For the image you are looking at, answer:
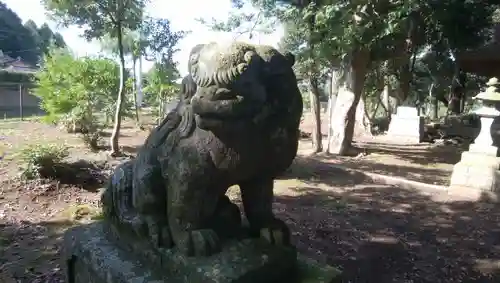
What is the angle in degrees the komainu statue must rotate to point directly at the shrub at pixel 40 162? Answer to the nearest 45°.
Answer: approximately 180°

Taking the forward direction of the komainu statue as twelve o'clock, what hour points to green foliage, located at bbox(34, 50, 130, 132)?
The green foliage is roughly at 7 o'clock from the komainu statue.

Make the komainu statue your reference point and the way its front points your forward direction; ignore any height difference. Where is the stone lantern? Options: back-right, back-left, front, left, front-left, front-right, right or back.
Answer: left

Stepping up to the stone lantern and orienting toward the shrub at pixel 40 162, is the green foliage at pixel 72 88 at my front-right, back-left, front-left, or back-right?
front-right

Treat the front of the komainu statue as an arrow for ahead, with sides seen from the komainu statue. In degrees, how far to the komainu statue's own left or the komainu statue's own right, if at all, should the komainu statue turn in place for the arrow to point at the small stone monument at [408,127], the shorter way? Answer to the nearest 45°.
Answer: approximately 90° to the komainu statue's own left

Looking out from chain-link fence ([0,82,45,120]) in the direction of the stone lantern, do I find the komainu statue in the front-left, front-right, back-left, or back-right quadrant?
front-right

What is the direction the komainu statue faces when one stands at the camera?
facing the viewer and to the right of the viewer

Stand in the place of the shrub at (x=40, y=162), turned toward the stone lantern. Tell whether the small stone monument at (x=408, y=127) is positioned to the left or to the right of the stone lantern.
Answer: left

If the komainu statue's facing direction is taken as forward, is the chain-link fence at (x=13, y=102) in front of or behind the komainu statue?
behind
